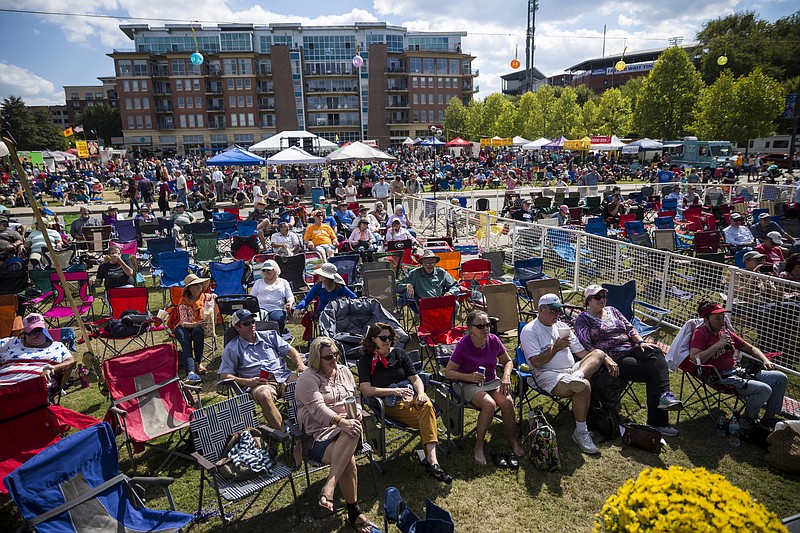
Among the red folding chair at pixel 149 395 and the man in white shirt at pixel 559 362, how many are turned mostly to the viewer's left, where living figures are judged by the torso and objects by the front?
0

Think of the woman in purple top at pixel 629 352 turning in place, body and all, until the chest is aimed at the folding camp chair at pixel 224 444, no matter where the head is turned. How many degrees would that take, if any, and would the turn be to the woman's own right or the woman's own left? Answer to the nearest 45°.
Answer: approximately 90° to the woman's own right

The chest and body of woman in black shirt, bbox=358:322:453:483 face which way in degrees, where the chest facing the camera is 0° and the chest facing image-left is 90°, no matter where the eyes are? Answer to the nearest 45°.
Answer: approximately 315°

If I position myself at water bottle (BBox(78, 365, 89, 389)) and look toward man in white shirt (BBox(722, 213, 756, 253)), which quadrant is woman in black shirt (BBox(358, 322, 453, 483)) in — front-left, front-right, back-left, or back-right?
front-right

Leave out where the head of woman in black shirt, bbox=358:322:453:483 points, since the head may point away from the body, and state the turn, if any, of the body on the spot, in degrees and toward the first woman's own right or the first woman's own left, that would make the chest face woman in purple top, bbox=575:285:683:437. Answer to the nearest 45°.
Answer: approximately 45° to the first woman's own left

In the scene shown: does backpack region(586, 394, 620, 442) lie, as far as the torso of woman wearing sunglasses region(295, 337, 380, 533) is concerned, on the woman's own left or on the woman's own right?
on the woman's own left

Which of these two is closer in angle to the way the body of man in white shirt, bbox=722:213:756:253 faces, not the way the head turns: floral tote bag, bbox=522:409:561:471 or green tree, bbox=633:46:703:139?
the floral tote bag

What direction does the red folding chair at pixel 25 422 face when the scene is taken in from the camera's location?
facing the viewer and to the right of the viewer

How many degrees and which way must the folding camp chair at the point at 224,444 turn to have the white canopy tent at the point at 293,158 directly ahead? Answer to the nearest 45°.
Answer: approximately 135° to its left

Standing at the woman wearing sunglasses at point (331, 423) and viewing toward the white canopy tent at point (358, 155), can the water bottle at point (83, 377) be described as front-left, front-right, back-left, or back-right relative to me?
front-left

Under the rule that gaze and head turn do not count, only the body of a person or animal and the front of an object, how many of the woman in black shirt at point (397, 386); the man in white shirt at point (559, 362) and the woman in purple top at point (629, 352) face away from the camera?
0

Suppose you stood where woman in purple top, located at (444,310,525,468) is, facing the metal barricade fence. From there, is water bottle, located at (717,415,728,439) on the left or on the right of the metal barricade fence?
right
